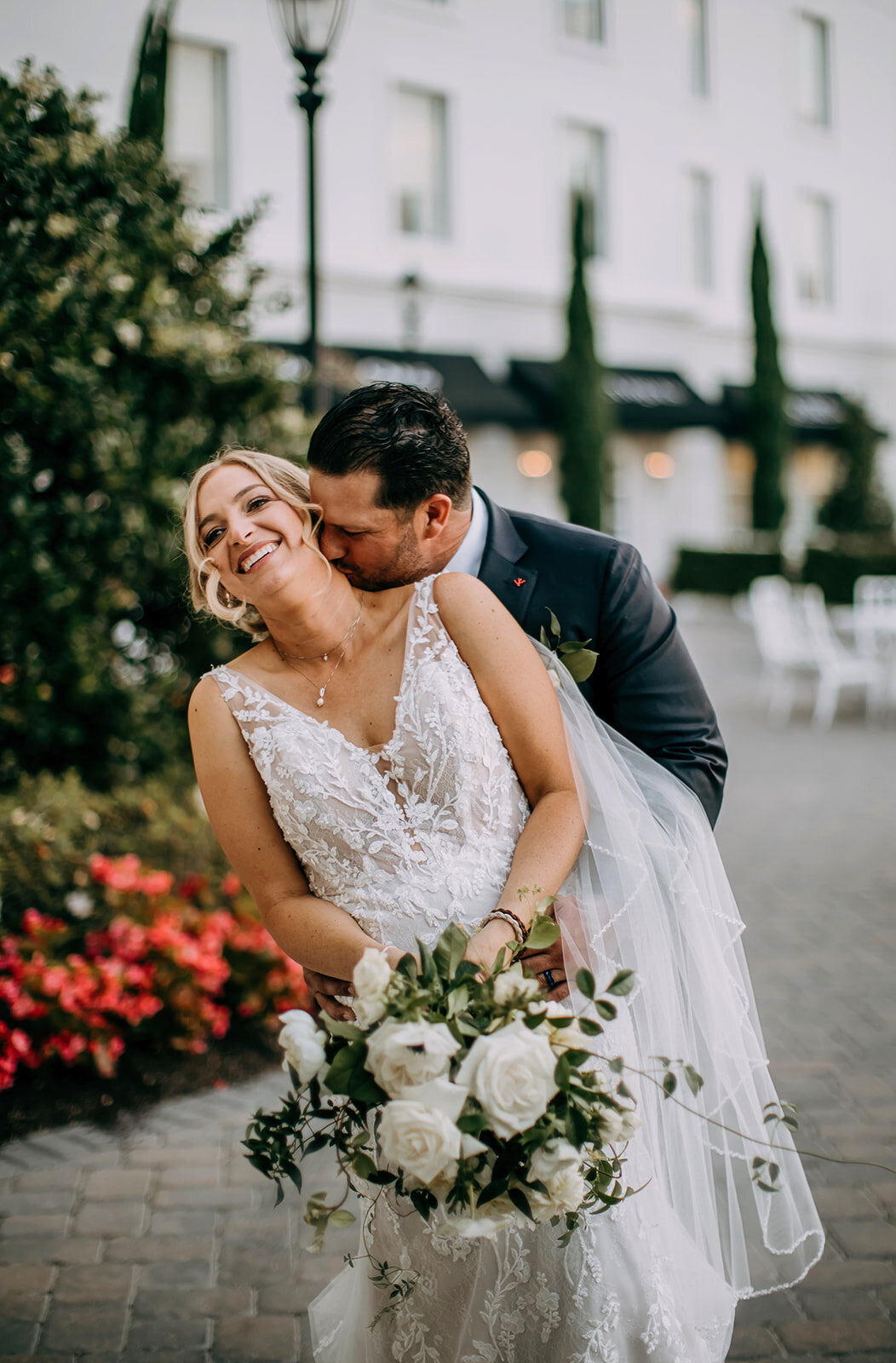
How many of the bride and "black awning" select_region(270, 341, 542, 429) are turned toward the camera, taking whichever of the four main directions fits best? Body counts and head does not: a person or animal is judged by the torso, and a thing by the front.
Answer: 2

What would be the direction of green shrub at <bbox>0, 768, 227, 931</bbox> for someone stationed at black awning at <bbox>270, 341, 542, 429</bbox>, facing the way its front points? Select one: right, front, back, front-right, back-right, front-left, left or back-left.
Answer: front

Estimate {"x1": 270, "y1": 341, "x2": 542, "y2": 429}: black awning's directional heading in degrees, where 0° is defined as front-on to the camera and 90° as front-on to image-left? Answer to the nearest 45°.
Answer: approximately 0°

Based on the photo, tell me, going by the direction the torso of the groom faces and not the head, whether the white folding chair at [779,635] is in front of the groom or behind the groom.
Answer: behind

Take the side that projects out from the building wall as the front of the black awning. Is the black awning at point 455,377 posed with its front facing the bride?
yes

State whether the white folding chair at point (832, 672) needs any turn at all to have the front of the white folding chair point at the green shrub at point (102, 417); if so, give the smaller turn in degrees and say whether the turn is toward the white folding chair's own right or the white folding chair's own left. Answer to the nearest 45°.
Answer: approximately 90° to the white folding chair's own right

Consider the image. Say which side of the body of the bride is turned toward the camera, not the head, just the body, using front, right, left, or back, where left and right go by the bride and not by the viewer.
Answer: front

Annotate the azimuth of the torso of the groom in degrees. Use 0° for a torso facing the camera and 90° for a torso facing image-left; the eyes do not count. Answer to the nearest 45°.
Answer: approximately 45°

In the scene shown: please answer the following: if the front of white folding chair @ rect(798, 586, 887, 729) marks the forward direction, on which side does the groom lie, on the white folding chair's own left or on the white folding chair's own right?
on the white folding chair's own right

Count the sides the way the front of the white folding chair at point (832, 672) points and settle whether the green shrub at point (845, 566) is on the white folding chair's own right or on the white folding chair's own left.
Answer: on the white folding chair's own left
